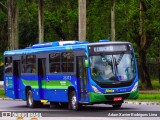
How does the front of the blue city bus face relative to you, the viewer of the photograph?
facing the viewer and to the right of the viewer
